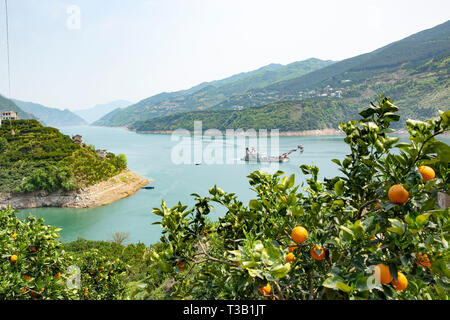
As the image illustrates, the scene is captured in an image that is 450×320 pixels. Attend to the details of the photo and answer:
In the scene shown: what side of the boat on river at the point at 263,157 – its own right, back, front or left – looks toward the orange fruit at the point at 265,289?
right

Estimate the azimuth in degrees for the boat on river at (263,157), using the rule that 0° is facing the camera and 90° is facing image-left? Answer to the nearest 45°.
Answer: approximately 270°

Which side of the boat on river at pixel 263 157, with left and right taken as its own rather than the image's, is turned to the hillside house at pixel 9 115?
back

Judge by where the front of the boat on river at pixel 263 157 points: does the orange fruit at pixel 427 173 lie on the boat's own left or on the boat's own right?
on the boat's own right

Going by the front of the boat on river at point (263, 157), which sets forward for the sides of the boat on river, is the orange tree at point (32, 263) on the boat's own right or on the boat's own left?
on the boat's own right

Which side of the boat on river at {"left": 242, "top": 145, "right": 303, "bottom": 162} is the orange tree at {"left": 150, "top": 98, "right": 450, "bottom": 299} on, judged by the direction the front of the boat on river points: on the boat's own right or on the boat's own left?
on the boat's own right

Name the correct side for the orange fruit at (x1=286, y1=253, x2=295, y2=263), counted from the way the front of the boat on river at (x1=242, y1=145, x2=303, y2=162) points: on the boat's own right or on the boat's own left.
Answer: on the boat's own right

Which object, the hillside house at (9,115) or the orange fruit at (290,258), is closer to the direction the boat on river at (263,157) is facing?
the orange fruit

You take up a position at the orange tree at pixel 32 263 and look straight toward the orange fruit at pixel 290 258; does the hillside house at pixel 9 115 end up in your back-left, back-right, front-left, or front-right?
back-left

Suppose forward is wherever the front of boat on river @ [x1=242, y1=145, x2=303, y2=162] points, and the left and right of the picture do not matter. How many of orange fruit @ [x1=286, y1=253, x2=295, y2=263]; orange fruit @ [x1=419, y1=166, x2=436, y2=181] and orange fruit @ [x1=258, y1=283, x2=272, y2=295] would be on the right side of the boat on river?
3
